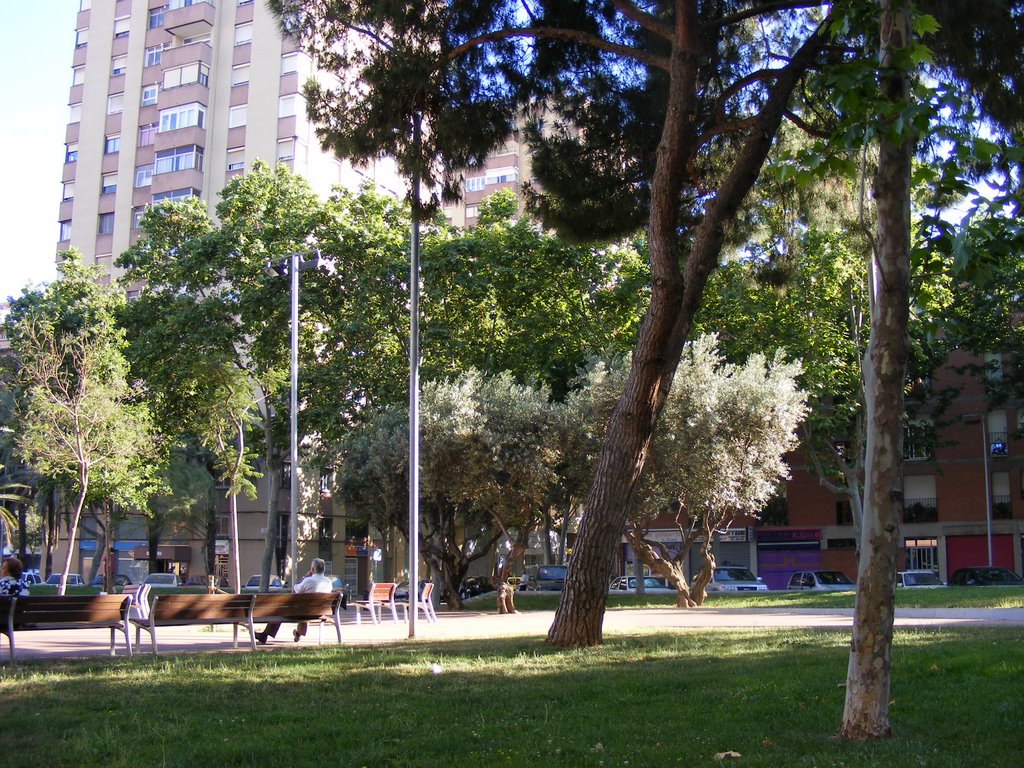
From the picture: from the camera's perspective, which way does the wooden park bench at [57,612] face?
away from the camera

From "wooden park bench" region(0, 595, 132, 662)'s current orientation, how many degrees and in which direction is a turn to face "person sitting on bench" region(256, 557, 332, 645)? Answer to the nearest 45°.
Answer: approximately 45° to its right

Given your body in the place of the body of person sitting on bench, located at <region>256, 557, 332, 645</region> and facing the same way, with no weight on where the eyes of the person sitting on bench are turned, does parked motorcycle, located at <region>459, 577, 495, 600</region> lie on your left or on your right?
on your right

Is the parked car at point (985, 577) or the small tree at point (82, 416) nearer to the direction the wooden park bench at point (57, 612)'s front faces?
the small tree

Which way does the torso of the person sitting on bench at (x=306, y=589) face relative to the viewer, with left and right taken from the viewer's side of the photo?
facing away from the viewer and to the left of the viewer

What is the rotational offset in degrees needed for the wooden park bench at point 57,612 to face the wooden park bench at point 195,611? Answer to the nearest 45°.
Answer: approximately 45° to its right

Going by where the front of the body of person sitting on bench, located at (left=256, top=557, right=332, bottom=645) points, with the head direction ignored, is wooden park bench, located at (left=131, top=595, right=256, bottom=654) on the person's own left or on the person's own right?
on the person's own left
